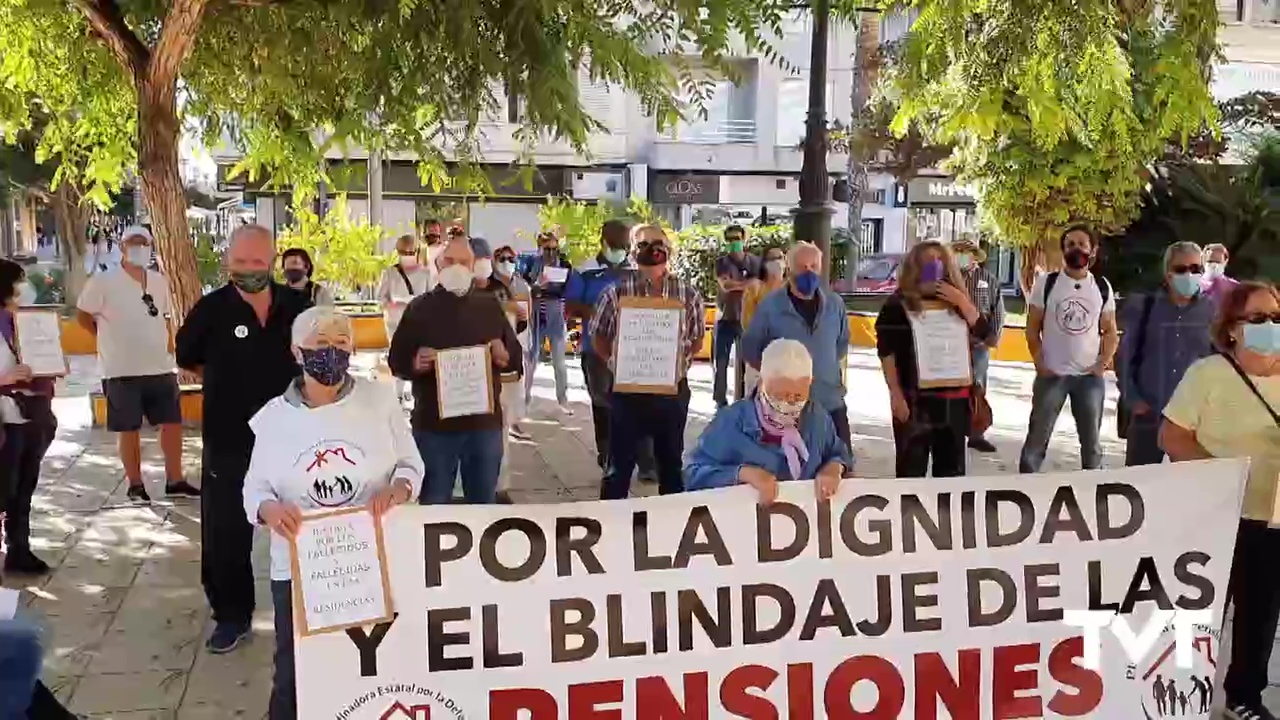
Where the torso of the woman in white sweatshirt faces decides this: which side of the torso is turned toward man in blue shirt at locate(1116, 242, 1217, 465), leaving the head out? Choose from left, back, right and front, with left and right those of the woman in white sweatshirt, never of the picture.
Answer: left

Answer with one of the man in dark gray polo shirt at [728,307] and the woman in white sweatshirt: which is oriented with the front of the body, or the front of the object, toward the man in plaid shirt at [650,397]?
the man in dark gray polo shirt

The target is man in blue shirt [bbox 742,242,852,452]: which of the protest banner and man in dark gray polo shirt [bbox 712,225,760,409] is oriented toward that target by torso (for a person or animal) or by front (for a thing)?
the man in dark gray polo shirt

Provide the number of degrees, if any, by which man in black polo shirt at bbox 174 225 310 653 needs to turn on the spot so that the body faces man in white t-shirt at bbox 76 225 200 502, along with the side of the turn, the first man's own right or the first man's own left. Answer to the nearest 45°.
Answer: approximately 180°

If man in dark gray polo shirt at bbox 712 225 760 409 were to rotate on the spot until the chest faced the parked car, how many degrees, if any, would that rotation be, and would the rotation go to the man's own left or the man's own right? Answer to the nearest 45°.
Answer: approximately 180°

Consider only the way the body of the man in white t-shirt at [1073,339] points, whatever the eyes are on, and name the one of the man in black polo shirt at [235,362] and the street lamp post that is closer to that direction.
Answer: the man in black polo shirt

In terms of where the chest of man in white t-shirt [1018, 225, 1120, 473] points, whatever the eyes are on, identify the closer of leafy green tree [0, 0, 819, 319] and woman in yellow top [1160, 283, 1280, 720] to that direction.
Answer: the woman in yellow top

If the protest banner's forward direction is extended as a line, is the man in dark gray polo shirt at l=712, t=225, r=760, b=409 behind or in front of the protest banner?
behind

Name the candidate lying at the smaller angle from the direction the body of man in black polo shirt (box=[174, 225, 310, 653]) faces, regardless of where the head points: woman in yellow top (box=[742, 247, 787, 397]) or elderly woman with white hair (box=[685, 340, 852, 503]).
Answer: the elderly woman with white hair

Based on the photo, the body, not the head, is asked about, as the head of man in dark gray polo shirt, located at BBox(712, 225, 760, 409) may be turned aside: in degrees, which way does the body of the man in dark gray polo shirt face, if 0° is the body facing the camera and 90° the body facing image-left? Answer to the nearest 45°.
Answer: approximately 0°

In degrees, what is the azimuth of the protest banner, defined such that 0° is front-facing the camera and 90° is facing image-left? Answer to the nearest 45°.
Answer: approximately 0°

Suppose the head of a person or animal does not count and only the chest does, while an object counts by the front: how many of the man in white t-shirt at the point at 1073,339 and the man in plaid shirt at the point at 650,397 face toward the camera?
2

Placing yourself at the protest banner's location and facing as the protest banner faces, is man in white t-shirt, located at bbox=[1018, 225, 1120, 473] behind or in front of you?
behind
